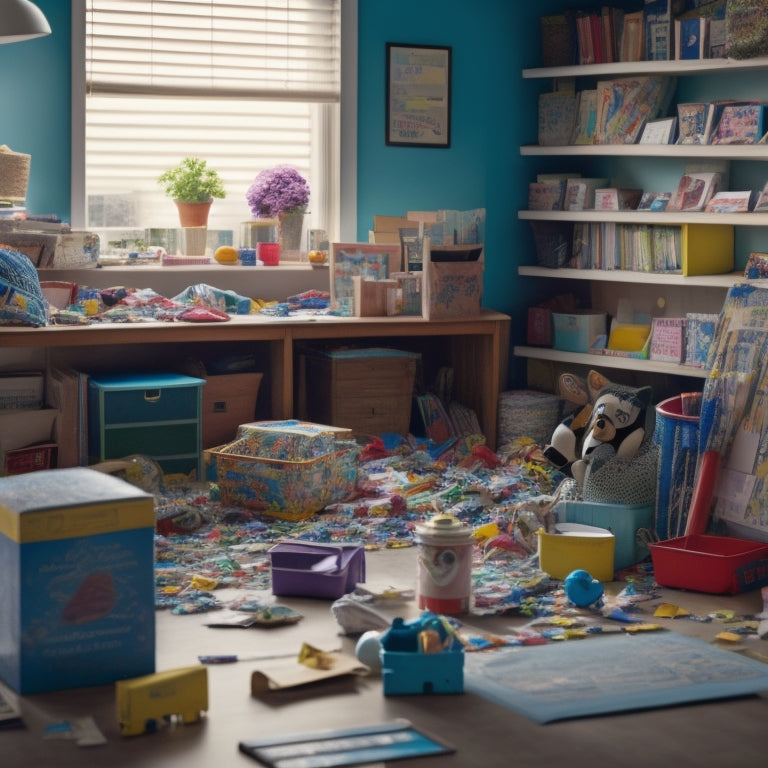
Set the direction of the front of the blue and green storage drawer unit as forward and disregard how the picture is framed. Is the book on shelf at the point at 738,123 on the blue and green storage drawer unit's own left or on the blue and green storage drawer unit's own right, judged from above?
on the blue and green storage drawer unit's own left

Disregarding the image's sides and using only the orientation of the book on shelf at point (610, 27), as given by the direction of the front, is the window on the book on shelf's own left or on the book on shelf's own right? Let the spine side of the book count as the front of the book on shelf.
on the book on shelf's own right

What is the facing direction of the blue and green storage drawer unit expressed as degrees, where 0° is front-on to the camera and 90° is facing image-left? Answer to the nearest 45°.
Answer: approximately 0°

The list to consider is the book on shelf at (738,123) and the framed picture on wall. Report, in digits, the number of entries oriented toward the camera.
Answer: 2
